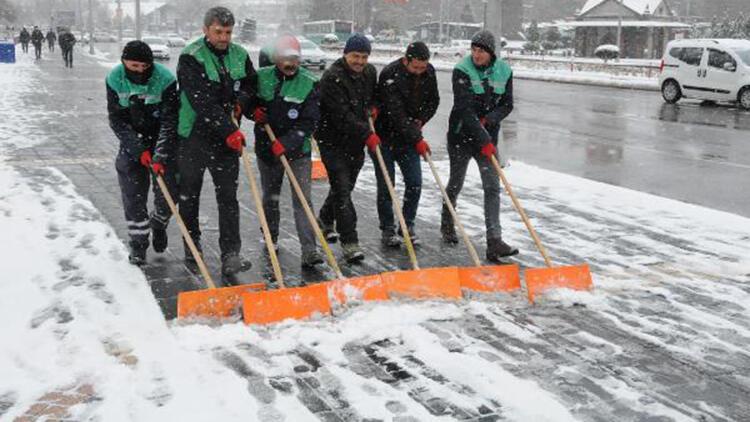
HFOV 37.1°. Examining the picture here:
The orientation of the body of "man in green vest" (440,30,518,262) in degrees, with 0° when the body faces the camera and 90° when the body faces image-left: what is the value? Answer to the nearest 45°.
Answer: approximately 315°

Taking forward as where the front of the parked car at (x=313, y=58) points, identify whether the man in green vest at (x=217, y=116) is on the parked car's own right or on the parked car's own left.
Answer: on the parked car's own right

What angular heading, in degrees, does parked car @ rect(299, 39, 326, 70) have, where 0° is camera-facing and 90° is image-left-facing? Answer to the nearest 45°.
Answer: approximately 315°

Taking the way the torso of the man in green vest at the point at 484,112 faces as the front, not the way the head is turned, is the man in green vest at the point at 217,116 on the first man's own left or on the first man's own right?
on the first man's own right

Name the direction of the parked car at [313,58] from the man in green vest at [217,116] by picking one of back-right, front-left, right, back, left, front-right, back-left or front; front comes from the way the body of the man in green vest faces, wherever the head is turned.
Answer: back-left

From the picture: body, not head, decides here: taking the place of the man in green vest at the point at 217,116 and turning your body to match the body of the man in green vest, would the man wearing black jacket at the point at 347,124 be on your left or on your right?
on your left
